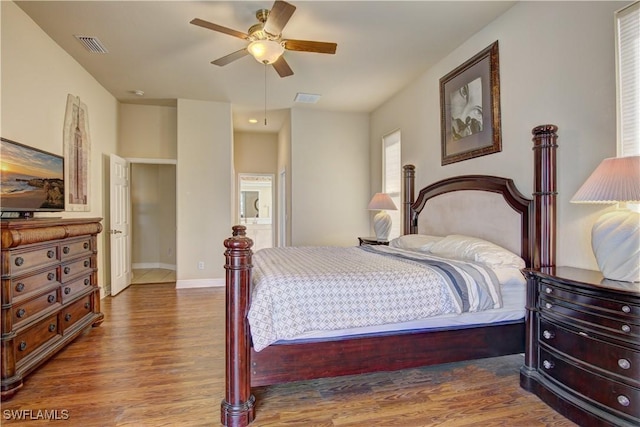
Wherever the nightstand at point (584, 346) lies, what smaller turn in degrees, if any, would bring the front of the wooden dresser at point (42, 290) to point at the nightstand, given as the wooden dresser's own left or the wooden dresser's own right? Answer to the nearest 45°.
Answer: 0° — it already faces it

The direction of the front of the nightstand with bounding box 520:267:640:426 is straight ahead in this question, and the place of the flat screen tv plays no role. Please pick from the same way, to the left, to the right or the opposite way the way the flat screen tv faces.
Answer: the opposite way

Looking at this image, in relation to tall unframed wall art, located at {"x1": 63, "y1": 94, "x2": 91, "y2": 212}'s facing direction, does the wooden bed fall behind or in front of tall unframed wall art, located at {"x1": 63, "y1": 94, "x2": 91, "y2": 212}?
in front

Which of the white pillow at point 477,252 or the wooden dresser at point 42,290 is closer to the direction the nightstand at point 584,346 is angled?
the wooden dresser

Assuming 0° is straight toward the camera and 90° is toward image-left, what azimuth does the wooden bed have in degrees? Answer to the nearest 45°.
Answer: approximately 45°

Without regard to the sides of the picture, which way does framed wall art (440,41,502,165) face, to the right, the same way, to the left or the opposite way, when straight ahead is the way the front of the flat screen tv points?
the opposite way

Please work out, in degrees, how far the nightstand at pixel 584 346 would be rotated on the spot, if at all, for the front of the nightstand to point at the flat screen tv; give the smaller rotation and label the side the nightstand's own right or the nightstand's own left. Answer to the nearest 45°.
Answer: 0° — it already faces it

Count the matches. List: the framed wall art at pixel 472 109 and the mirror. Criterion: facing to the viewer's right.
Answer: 0

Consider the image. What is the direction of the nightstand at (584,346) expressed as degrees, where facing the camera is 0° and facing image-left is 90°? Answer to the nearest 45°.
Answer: approximately 45°

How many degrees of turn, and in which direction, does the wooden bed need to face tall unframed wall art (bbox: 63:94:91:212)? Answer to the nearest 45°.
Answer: approximately 45° to its right

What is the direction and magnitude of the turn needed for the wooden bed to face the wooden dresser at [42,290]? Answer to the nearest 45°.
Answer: approximately 45° to its right

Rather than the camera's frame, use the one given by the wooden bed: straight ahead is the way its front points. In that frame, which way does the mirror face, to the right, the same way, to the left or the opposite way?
to the left

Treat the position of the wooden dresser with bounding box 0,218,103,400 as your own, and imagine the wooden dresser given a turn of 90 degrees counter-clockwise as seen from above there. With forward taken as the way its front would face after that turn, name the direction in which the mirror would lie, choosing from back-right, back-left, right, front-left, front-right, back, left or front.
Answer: front

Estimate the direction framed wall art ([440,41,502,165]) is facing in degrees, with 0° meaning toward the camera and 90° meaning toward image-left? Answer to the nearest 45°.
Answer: approximately 45°

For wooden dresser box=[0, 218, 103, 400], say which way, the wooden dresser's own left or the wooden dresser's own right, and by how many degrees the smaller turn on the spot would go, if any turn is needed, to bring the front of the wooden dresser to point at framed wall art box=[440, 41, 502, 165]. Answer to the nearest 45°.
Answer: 0° — it already faces it
